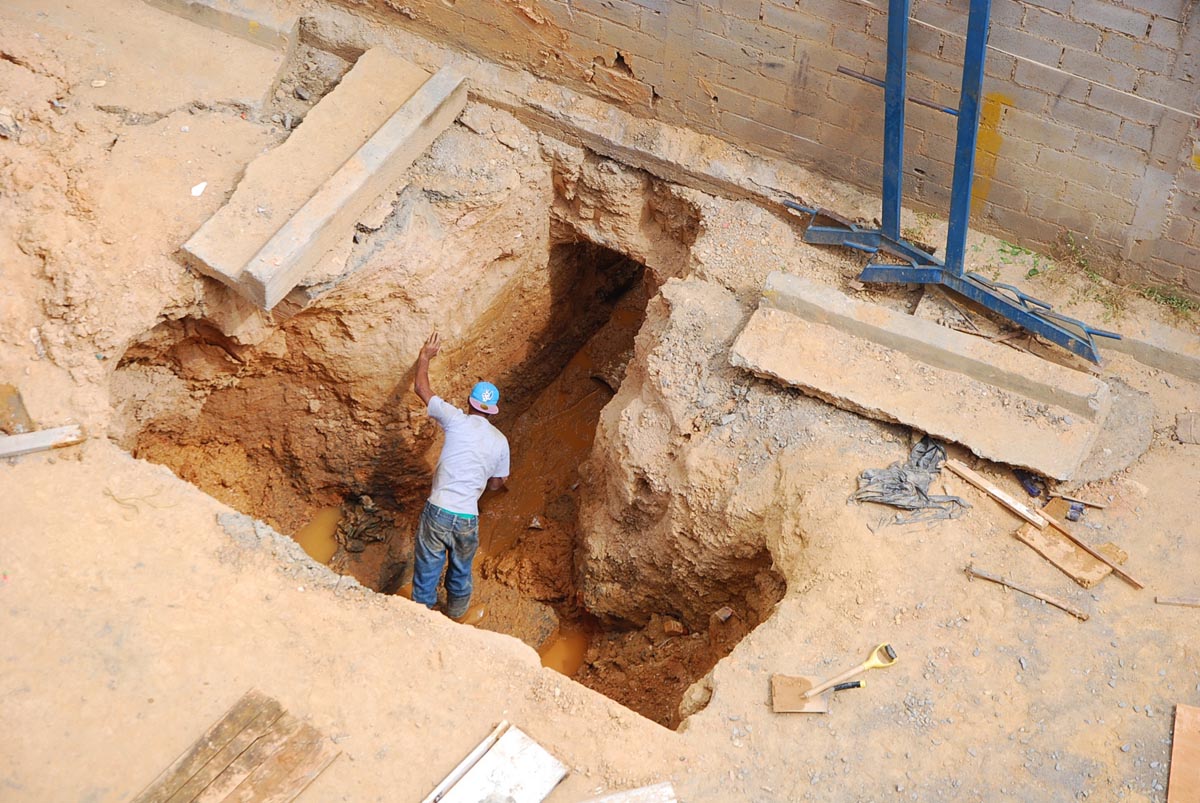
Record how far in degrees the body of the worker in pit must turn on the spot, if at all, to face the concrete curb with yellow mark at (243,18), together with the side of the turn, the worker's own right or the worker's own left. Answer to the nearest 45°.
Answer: approximately 45° to the worker's own left

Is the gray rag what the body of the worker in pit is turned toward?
no

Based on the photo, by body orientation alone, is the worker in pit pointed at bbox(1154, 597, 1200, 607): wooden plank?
no

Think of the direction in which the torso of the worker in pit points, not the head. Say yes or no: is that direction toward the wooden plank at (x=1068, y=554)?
no

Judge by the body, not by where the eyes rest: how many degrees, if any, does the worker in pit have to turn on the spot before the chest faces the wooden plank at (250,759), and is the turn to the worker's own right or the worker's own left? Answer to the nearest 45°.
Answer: approximately 180°

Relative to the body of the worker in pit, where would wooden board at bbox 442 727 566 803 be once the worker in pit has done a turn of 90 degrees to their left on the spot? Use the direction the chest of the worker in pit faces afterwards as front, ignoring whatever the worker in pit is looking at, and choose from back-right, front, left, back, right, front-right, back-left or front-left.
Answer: left

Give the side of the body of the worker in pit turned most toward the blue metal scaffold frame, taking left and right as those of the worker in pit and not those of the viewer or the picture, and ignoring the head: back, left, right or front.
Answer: right

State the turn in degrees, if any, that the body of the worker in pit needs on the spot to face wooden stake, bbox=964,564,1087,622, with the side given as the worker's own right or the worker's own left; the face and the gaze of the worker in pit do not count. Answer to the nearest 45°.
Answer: approximately 135° to the worker's own right

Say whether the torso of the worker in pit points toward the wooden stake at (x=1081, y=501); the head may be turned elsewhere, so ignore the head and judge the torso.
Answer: no

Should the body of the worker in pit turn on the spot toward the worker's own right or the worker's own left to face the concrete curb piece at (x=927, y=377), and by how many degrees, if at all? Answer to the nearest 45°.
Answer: approximately 90° to the worker's own right

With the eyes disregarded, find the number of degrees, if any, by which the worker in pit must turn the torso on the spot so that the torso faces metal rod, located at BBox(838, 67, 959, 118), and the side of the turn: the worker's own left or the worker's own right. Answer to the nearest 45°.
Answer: approximately 90° to the worker's own right

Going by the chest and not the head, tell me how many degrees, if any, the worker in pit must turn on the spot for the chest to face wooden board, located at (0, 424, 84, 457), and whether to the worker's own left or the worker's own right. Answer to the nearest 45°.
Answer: approximately 90° to the worker's own left

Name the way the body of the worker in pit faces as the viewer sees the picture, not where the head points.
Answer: away from the camera
